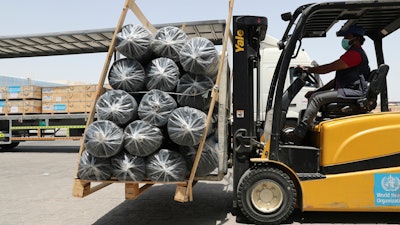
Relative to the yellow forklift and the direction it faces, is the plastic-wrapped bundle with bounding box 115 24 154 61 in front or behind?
in front

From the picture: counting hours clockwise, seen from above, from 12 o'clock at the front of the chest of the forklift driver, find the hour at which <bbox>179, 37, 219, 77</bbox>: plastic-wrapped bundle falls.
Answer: The plastic-wrapped bundle is roughly at 11 o'clock from the forklift driver.

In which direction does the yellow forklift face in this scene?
to the viewer's left

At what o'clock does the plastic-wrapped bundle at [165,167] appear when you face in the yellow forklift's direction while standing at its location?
The plastic-wrapped bundle is roughly at 11 o'clock from the yellow forklift.

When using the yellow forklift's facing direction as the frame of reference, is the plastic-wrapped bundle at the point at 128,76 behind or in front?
in front

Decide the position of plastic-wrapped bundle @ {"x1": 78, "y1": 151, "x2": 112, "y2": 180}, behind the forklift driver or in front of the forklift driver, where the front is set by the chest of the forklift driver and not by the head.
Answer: in front

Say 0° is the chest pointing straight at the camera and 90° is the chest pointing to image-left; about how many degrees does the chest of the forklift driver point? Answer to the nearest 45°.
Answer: approximately 90°

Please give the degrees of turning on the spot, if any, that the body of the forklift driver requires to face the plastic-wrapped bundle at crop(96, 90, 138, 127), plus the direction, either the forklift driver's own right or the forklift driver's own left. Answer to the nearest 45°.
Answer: approximately 45° to the forklift driver's own left

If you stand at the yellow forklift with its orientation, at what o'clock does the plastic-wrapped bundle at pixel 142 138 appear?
The plastic-wrapped bundle is roughly at 11 o'clock from the yellow forklift.

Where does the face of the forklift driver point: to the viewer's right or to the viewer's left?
to the viewer's left
